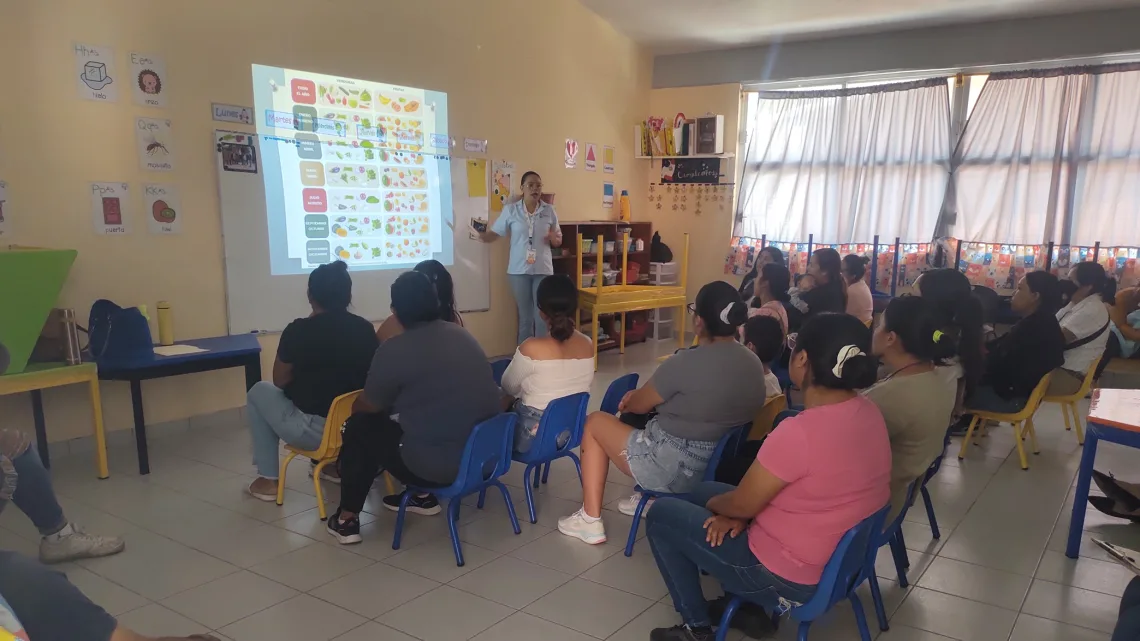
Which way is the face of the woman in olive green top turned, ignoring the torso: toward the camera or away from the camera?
away from the camera

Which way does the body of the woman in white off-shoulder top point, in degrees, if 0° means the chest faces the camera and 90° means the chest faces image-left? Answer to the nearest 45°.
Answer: approximately 135°

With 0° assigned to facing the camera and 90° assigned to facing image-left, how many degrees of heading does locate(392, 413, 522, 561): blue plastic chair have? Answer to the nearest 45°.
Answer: approximately 135°

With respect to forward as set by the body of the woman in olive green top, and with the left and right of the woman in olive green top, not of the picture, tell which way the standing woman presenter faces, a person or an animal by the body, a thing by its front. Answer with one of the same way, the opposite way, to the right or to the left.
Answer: the opposite way

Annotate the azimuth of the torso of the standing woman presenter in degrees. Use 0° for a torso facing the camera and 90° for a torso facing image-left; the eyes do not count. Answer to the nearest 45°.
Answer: approximately 0°

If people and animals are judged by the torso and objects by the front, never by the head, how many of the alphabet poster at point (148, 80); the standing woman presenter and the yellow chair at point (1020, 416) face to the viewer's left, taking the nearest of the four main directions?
1

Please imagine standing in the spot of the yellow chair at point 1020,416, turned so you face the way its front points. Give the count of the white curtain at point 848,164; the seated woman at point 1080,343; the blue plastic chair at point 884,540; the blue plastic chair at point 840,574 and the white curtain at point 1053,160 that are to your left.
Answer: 2

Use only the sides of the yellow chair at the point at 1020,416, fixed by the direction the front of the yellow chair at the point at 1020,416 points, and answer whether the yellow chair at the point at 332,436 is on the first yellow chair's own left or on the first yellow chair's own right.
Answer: on the first yellow chair's own left

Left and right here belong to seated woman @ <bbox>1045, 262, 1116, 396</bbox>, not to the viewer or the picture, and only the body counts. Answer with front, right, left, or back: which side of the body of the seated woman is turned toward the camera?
left

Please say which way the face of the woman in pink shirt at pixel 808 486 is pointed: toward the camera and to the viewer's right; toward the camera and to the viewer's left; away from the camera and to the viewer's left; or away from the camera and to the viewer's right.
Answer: away from the camera and to the viewer's left

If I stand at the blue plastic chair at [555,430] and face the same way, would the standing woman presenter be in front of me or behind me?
in front

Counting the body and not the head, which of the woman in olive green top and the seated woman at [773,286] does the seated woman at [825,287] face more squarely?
the seated woman

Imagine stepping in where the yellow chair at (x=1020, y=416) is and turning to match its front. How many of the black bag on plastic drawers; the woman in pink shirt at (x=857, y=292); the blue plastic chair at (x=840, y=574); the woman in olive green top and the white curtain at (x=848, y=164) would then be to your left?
2

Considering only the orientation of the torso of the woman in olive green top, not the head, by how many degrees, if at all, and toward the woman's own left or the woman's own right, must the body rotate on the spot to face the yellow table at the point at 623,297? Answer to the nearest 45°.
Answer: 0° — they already face it

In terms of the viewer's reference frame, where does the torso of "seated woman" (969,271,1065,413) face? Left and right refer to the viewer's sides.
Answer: facing to the left of the viewer

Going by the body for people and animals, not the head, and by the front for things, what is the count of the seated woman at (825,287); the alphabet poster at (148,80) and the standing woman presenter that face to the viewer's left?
1
